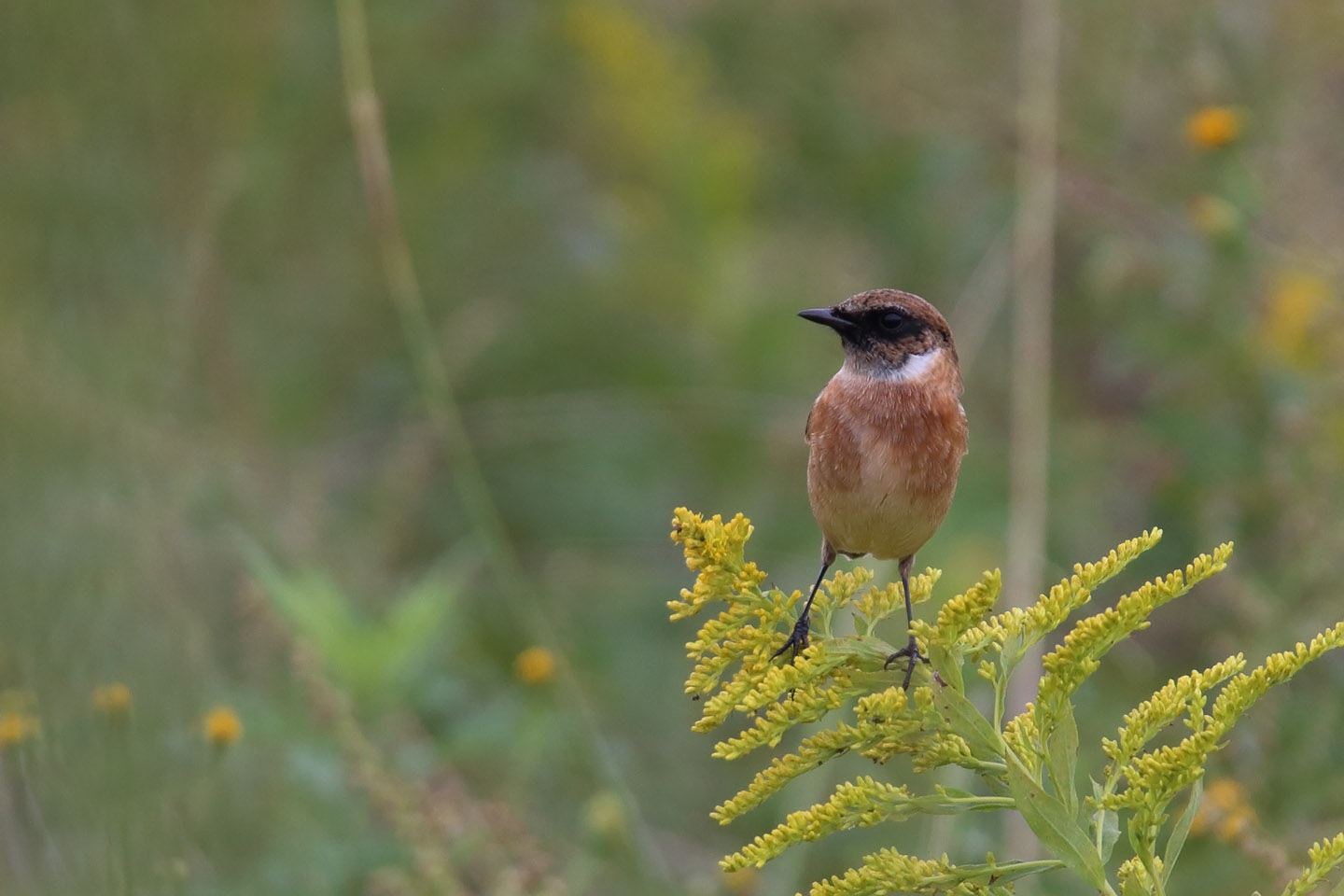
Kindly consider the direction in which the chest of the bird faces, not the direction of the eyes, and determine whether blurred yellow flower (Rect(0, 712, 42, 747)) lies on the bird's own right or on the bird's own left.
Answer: on the bird's own right

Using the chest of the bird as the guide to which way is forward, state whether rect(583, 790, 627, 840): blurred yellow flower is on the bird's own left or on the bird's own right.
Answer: on the bird's own right

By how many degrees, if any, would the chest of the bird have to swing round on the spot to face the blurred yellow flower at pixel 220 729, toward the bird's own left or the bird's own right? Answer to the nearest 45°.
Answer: approximately 90° to the bird's own right

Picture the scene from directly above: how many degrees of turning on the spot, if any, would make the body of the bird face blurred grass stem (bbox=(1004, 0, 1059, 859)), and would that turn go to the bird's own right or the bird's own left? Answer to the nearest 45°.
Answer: approximately 180°

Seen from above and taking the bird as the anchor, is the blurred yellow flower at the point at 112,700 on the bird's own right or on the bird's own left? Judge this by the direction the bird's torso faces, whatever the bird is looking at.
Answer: on the bird's own right

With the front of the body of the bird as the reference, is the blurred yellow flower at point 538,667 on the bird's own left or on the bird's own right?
on the bird's own right

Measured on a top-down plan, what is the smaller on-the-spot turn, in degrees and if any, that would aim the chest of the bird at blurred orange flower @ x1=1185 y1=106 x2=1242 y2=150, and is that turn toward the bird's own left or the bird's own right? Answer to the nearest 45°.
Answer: approximately 135° to the bird's own left

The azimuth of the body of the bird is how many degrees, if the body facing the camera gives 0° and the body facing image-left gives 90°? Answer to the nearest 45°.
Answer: approximately 0°

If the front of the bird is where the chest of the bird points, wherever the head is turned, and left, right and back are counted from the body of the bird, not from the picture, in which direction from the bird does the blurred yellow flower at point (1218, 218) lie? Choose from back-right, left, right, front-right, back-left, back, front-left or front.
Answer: back-left
